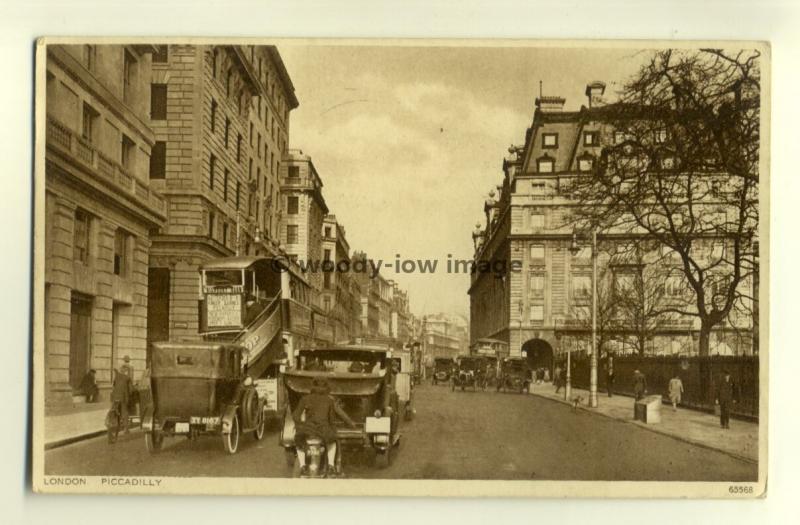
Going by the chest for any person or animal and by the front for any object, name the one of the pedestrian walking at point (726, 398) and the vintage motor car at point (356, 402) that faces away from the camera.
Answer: the vintage motor car

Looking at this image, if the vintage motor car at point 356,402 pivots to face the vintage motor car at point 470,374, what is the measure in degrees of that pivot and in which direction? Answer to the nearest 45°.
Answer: approximately 45° to its right

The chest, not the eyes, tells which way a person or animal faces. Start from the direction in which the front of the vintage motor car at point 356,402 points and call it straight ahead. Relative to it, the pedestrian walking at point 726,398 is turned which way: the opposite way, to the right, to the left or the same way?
the opposite way

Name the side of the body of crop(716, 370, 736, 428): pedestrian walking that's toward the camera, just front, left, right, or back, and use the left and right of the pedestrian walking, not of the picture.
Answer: front

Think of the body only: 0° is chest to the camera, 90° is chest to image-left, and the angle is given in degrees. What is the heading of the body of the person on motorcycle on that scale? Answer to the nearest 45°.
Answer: approximately 180°

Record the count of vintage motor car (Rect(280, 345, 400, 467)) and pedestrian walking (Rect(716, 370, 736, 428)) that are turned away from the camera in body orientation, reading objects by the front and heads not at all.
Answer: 1

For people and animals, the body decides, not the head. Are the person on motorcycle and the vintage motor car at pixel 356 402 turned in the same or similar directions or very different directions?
same or similar directions

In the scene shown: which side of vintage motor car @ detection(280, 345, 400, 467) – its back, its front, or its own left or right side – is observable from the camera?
back

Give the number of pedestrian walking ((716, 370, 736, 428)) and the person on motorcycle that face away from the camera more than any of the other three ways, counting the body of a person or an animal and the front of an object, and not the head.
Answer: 1
